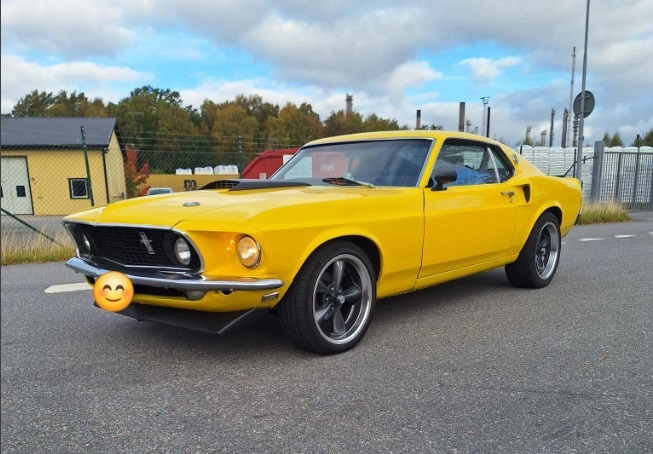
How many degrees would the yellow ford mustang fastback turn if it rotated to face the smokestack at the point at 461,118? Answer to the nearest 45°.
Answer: approximately 135° to its right

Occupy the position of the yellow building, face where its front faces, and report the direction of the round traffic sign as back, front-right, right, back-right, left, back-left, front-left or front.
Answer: front-left

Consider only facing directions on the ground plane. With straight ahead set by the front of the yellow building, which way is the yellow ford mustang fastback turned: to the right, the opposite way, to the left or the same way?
to the right

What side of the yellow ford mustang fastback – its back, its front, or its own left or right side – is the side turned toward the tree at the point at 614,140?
back

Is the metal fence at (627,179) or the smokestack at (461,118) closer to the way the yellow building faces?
the metal fence

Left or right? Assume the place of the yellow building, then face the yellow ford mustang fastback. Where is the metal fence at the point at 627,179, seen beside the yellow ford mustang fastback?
left

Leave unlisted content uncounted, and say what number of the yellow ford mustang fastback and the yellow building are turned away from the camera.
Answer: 0

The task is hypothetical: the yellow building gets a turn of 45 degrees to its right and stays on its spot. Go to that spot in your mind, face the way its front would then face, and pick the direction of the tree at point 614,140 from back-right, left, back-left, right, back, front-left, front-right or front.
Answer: back-left

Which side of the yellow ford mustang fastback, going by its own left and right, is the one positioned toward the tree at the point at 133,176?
right

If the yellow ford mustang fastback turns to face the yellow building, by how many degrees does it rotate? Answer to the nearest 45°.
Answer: approximately 90° to its right

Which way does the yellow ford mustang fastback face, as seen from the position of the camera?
facing the viewer and to the left of the viewer

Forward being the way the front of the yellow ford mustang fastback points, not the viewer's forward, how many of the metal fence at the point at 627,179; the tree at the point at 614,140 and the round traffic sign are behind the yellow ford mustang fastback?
3

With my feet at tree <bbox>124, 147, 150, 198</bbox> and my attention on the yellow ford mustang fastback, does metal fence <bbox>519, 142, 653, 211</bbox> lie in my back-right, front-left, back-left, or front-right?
front-left

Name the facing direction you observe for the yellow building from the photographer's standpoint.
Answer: facing the viewer

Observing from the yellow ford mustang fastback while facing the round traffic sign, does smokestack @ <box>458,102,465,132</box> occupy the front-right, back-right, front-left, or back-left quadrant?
front-left

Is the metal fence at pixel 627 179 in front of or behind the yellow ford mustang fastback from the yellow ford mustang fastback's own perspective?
behind
